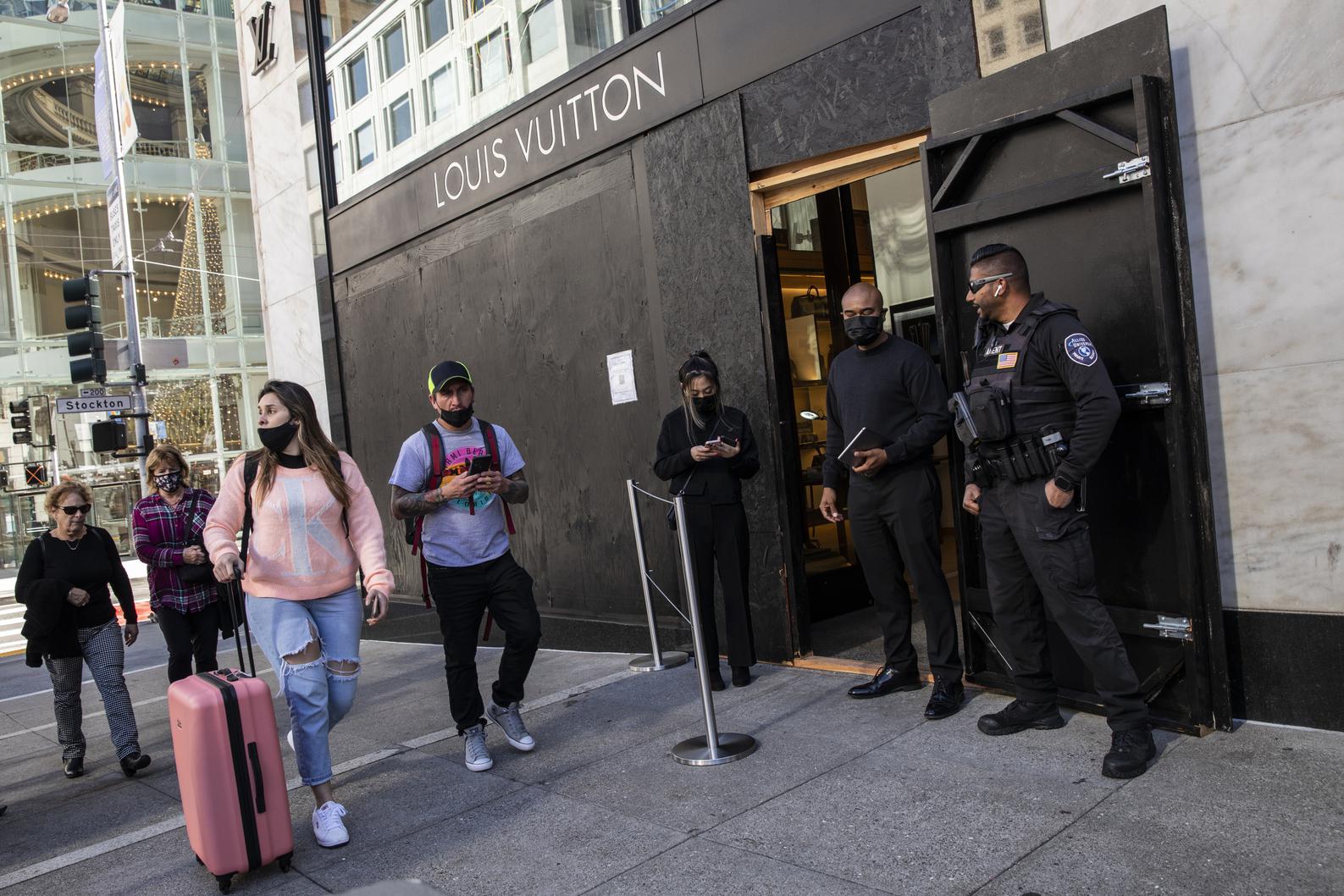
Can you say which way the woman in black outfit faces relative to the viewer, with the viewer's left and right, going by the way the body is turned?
facing the viewer

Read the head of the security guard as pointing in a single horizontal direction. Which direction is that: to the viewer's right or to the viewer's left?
to the viewer's left

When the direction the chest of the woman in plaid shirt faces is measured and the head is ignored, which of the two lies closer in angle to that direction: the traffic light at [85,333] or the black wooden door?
the black wooden door

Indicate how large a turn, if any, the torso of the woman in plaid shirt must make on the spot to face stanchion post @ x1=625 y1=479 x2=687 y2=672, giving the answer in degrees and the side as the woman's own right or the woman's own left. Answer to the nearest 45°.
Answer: approximately 90° to the woman's own left

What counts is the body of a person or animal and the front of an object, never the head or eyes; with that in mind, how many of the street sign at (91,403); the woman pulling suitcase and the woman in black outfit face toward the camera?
3

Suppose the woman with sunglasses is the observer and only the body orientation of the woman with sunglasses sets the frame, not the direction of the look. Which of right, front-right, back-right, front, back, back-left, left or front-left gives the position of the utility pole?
back

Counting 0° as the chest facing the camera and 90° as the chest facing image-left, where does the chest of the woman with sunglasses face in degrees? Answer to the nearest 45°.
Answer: approximately 0°

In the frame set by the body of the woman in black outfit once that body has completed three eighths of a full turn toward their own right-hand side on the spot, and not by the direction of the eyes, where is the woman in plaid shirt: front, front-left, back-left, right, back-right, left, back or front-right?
front-left

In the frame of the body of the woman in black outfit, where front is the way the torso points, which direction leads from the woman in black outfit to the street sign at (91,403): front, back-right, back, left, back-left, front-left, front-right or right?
back-right
